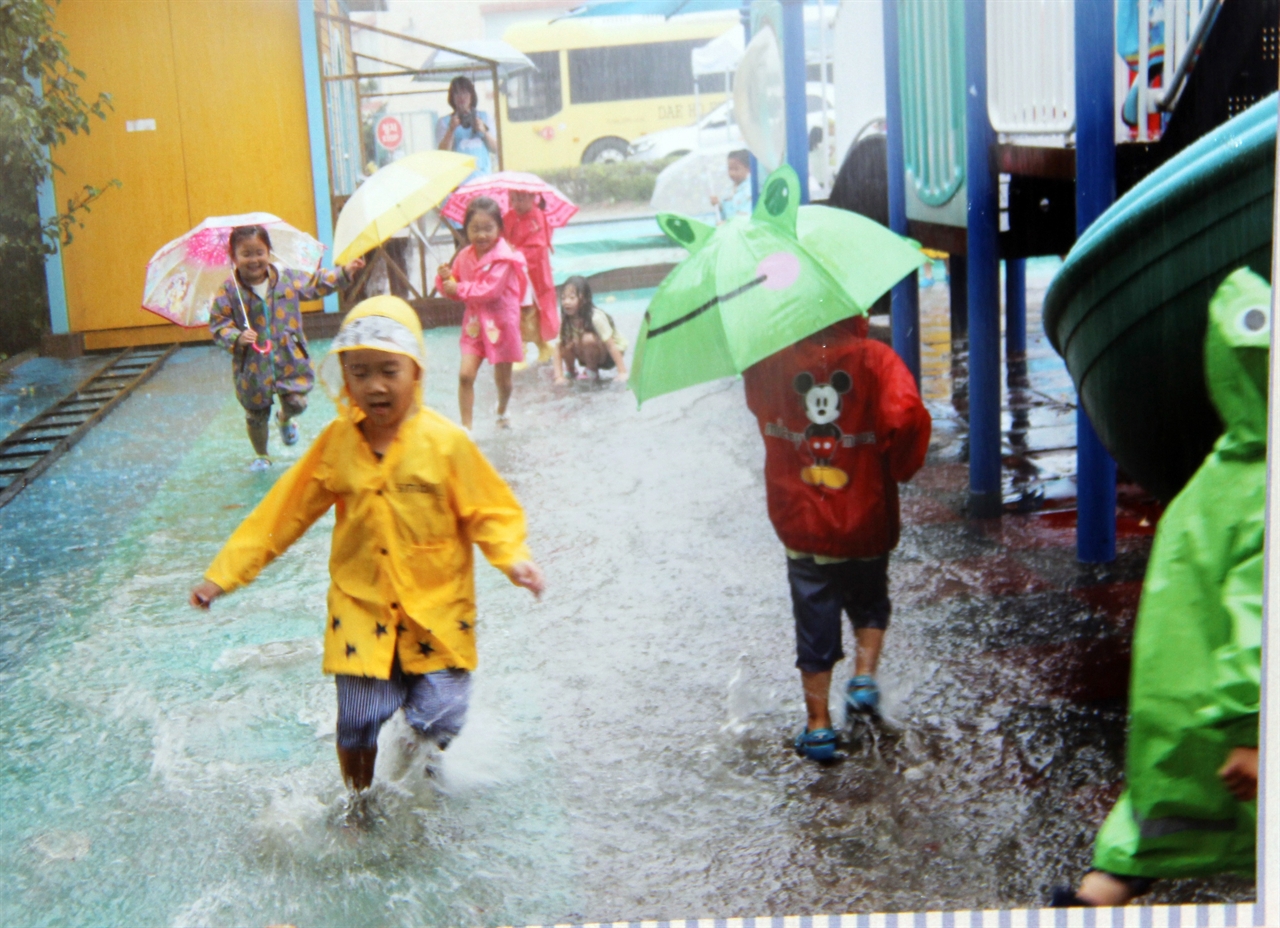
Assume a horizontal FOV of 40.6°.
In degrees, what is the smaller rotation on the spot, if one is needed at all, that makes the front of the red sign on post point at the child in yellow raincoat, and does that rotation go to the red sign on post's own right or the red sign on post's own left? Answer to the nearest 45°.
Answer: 0° — it already faces them

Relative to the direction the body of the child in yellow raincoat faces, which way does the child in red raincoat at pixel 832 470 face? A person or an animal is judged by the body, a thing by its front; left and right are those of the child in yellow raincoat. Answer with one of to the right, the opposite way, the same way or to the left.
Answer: the opposite way

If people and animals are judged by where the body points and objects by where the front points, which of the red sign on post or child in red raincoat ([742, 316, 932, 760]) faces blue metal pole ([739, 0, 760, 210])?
the child in red raincoat

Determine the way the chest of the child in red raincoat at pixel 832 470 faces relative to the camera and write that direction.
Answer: away from the camera

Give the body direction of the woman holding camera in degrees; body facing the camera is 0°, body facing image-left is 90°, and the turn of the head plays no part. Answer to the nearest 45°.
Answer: approximately 0°

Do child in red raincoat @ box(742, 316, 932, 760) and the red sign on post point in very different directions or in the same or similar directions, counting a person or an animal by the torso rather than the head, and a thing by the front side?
very different directions

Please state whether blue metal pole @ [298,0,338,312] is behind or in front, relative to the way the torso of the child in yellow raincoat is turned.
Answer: behind
